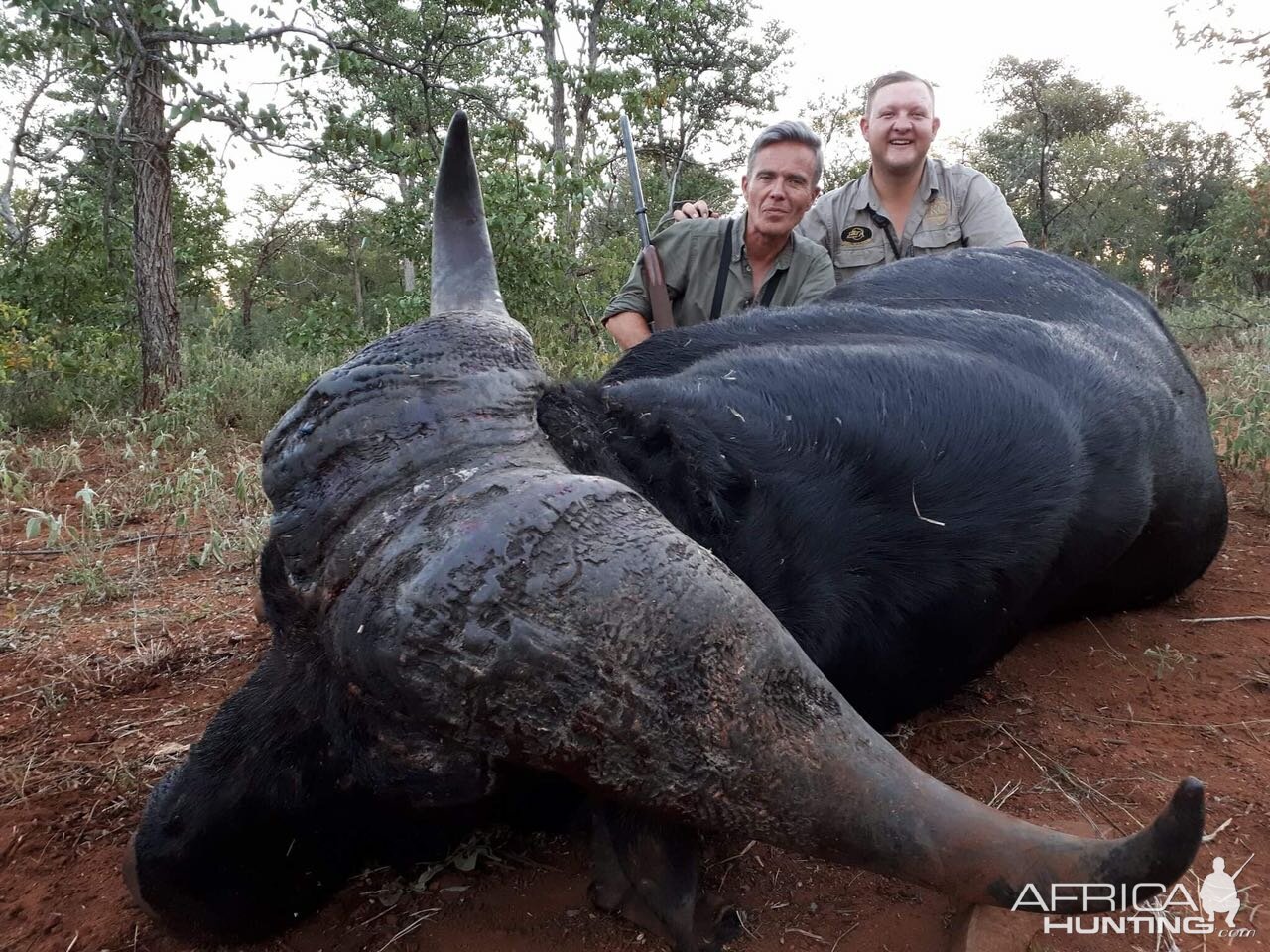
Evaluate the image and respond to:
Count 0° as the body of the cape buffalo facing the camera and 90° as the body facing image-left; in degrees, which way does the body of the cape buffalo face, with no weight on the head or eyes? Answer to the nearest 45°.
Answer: approximately 45°

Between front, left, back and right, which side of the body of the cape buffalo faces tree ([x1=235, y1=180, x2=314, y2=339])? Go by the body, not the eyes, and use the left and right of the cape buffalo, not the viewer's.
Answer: right

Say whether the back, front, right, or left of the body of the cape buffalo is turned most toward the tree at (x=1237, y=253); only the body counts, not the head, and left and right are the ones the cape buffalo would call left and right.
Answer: back

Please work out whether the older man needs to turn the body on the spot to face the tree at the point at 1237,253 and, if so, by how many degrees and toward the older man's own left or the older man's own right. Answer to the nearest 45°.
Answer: approximately 135° to the older man's own left

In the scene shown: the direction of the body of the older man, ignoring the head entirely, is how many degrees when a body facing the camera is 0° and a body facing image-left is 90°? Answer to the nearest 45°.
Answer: approximately 0°

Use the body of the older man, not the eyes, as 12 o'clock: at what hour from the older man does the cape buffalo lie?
The cape buffalo is roughly at 12 o'clock from the older man.

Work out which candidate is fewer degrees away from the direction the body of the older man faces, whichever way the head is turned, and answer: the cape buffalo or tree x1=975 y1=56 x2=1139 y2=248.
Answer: the cape buffalo

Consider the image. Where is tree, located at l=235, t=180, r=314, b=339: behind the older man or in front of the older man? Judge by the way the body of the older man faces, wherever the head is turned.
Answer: behind

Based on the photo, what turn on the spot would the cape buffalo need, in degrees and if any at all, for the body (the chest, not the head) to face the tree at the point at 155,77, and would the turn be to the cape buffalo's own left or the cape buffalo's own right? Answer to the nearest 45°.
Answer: approximately 90° to the cape buffalo's own right
